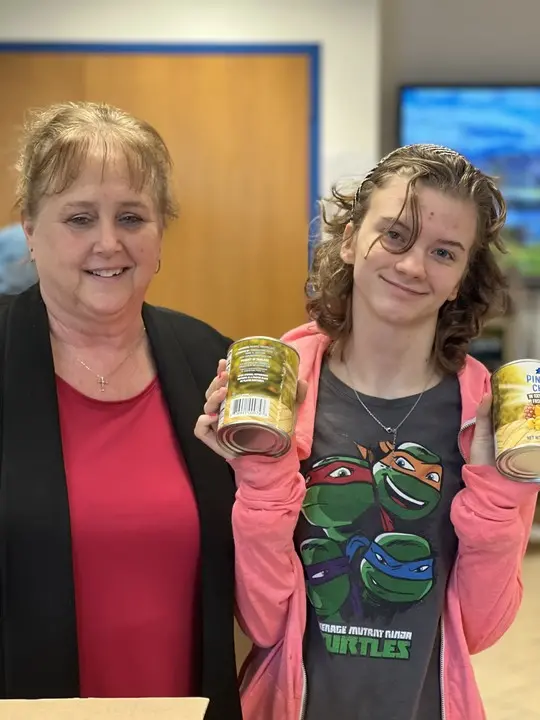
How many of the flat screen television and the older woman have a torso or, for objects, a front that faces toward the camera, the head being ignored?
2

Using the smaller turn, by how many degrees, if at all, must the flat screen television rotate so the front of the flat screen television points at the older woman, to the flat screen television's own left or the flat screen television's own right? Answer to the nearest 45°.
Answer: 0° — it already faces them

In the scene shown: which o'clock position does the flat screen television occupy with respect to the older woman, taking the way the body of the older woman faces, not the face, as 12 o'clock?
The flat screen television is roughly at 7 o'clock from the older woman.

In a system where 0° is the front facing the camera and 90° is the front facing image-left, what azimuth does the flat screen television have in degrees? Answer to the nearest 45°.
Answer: approximately 0°
